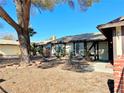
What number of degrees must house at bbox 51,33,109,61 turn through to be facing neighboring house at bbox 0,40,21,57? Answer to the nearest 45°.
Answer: approximately 90° to its right

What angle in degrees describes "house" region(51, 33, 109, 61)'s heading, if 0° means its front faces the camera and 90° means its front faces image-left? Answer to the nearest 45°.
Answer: approximately 45°
